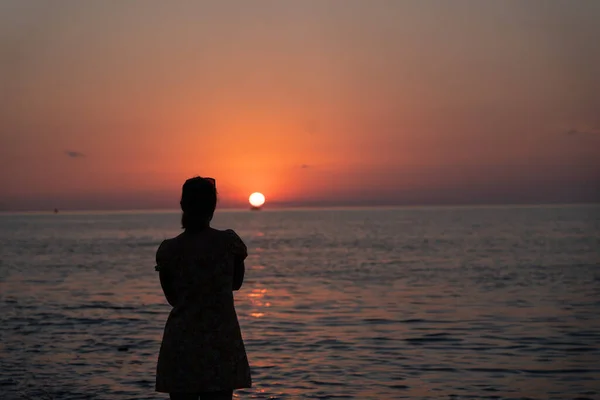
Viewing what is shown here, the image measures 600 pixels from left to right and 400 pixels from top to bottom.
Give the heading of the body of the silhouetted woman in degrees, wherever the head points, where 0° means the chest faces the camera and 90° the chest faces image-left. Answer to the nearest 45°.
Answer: approximately 180°

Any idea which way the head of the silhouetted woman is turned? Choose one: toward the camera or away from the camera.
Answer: away from the camera
